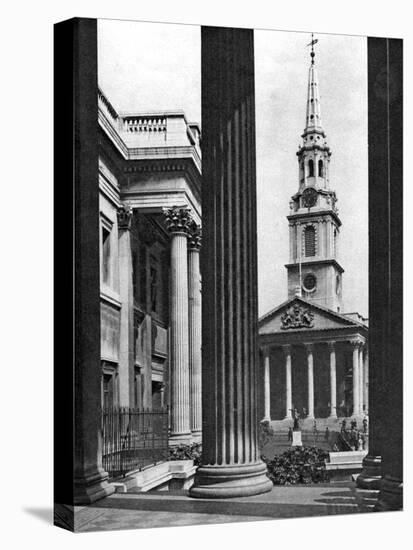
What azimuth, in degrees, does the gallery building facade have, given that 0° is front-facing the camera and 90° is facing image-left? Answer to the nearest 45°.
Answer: approximately 270°

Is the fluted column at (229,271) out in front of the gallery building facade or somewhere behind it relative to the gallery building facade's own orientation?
in front

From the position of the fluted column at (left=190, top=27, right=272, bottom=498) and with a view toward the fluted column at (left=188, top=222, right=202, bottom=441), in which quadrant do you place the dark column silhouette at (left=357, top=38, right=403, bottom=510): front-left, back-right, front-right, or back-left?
back-right
